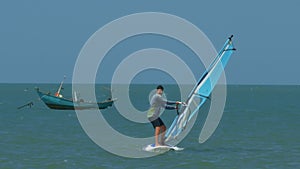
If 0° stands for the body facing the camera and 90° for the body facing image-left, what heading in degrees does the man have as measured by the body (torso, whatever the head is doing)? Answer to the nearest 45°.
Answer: approximately 270°

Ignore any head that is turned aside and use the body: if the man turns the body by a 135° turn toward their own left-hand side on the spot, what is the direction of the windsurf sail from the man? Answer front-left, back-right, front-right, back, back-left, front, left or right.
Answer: right
